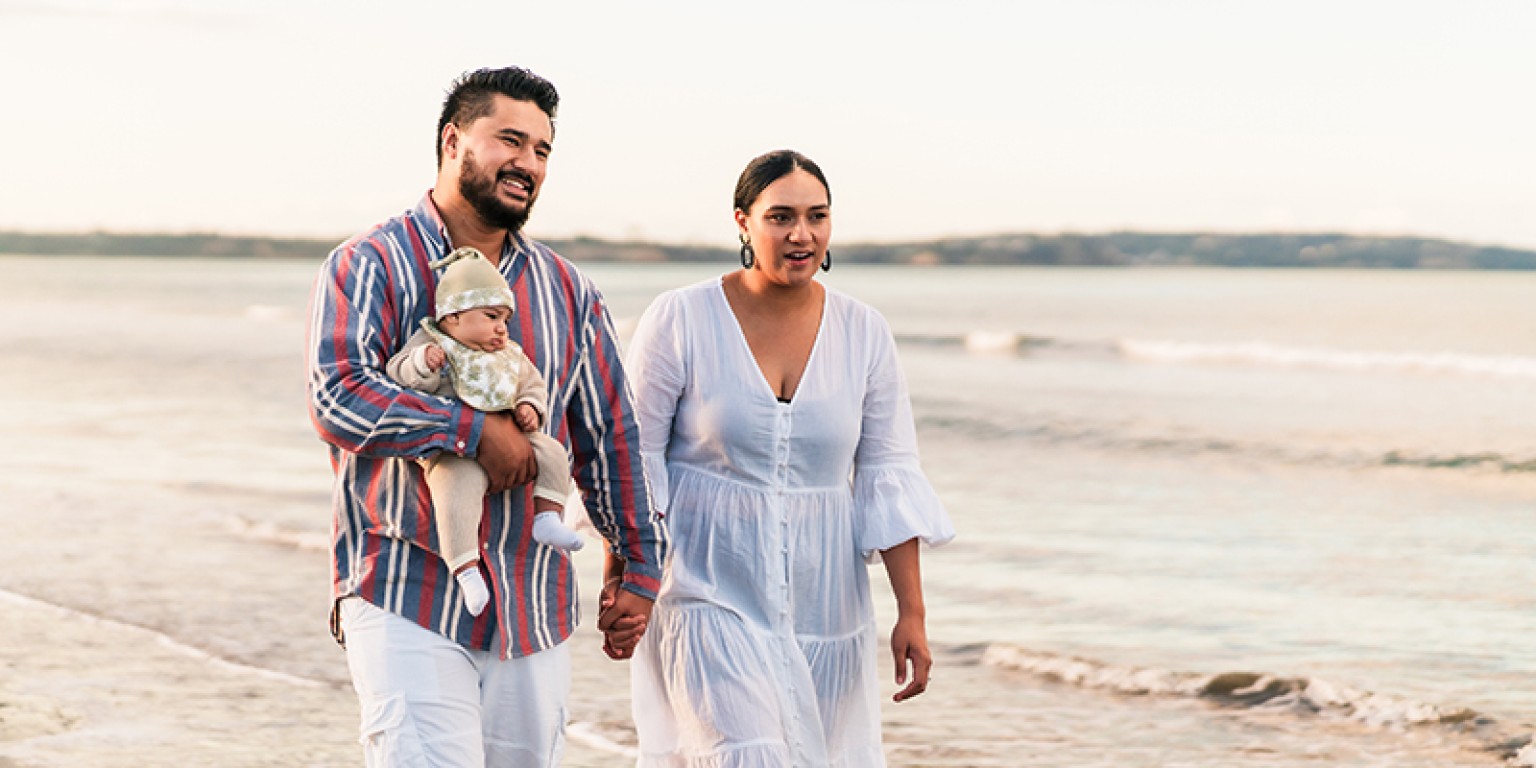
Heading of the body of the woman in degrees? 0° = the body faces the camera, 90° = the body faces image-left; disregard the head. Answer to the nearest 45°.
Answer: approximately 0°

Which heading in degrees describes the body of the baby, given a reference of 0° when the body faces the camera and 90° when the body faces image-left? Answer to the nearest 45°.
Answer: approximately 315°

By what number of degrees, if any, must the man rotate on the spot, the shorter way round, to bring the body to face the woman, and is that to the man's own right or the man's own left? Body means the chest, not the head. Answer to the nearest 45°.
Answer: approximately 90° to the man's own left

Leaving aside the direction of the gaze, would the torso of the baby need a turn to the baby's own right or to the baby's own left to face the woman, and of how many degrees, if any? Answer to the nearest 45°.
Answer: approximately 90° to the baby's own left
